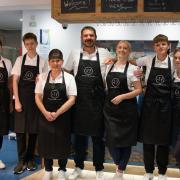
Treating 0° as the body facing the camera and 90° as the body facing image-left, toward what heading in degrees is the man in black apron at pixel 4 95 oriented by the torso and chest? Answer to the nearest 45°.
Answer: approximately 0°

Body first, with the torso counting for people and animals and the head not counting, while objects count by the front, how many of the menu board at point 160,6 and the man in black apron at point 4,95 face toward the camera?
2

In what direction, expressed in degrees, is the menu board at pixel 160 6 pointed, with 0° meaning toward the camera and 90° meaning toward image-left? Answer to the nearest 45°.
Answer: approximately 0°

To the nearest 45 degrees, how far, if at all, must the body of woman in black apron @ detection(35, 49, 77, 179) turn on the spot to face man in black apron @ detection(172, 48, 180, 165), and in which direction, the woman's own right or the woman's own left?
approximately 90° to the woman's own left

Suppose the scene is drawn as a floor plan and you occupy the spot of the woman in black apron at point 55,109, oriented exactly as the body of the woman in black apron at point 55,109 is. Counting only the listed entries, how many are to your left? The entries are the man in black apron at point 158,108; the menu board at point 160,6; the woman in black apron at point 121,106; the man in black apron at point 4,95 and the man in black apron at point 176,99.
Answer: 4

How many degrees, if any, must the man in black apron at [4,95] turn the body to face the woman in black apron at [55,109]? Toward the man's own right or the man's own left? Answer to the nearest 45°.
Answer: approximately 45° to the man's own left
